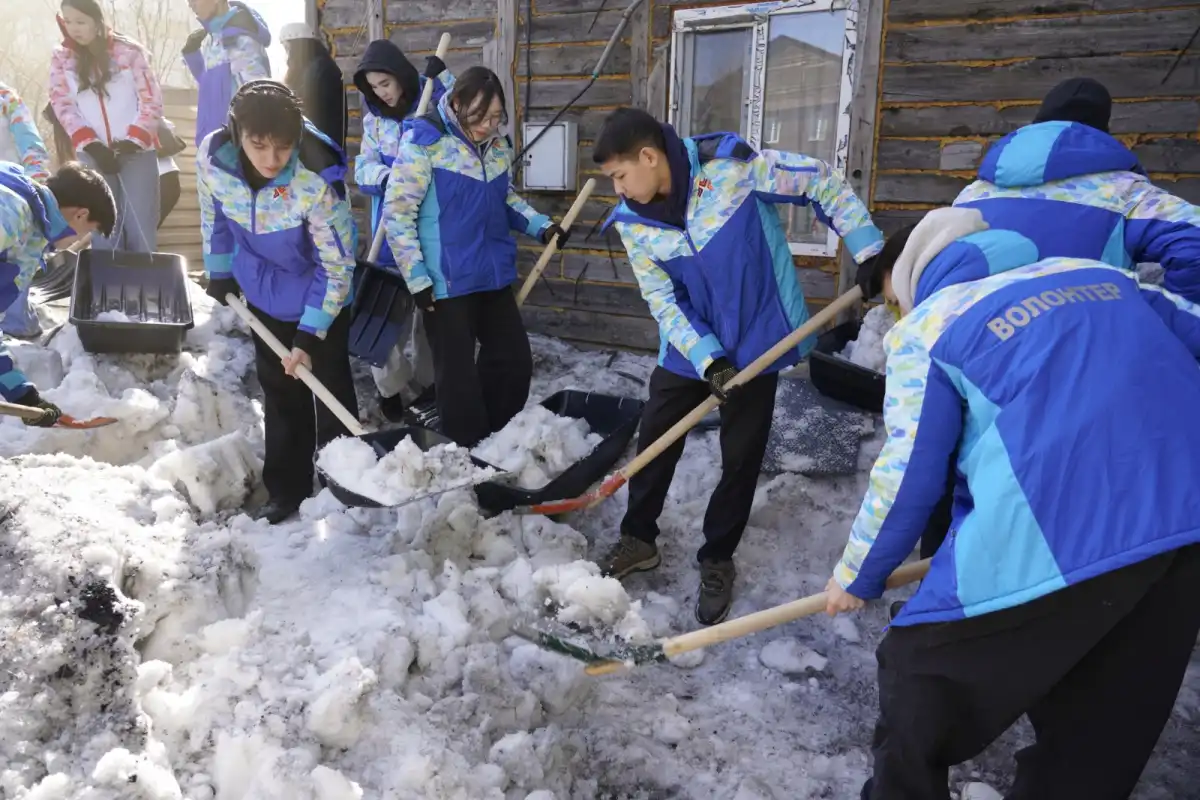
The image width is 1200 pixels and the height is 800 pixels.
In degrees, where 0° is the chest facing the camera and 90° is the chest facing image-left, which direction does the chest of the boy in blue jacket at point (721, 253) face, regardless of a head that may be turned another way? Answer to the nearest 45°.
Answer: approximately 45°

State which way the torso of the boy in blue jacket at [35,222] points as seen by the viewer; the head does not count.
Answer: to the viewer's right

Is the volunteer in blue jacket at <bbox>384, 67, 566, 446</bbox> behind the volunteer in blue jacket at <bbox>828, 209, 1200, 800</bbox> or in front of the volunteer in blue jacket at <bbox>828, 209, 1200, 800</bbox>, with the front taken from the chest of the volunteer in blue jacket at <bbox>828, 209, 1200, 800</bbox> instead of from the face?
in front

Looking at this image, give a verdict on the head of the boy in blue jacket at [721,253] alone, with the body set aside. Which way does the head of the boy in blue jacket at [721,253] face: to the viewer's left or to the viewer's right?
to the viewer's left

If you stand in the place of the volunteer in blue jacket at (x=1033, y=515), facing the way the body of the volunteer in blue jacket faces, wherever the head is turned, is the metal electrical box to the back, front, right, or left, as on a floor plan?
front

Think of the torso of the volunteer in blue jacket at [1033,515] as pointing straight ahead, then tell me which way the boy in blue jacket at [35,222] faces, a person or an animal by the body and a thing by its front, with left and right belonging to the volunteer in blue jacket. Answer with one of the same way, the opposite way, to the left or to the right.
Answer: to the right

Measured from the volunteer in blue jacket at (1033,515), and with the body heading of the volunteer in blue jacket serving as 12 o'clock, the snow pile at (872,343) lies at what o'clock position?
The snow pile is roughly at 1 o'clock from the volunteer in blue jacket.

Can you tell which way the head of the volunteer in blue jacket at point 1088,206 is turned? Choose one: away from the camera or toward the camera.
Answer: away from the camera

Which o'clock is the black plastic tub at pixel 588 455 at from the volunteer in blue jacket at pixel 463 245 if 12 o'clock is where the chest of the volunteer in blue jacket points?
The black plastic tub is roughly at 12 o'clock from the volunteer in blue jacket.

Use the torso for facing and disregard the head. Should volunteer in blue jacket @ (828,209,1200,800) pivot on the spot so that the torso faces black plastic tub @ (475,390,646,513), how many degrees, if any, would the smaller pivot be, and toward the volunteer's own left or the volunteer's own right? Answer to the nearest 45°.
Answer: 0° — they already face it

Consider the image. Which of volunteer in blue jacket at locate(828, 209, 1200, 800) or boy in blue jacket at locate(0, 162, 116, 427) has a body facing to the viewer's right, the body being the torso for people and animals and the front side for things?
the boy in blue jacket
